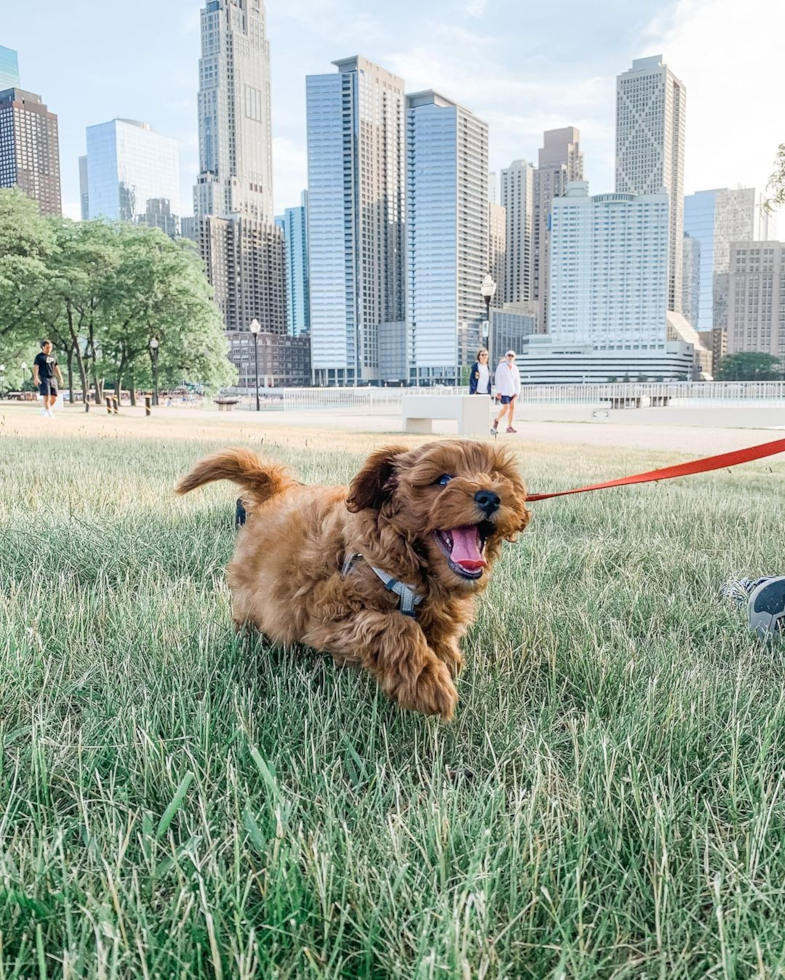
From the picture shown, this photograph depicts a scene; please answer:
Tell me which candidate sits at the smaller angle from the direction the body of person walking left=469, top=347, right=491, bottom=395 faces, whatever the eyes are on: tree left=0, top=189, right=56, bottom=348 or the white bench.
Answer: the white bench

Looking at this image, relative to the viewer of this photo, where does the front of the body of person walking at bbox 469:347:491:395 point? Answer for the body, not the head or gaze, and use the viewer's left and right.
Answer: facing the viewer and to the right of the viewer

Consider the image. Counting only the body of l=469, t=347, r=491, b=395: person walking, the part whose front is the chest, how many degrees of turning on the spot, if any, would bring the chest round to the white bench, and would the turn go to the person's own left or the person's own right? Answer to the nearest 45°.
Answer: approximately 45° to the person's own right

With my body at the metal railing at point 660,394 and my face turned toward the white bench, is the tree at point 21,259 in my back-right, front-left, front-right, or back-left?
front-right

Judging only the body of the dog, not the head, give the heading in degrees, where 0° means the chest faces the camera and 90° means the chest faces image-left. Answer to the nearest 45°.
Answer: approximately 315°
